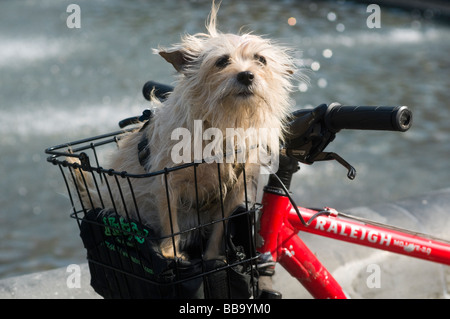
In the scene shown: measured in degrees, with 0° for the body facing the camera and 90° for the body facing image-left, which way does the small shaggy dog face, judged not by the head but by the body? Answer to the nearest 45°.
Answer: approximately 315°

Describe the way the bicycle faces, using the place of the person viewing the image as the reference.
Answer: facing the viewer and to the left of the viewer
